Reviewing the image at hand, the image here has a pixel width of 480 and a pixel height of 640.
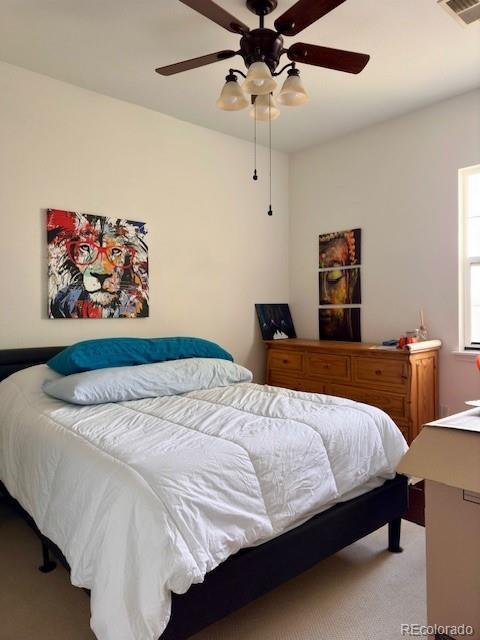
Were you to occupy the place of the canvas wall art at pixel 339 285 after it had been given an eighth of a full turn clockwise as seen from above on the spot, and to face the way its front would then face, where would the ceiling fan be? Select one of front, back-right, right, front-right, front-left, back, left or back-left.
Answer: left

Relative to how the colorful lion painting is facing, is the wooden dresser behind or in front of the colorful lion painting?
in front

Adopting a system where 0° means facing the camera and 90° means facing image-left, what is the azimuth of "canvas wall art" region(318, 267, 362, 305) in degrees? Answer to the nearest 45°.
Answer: approximately 45°

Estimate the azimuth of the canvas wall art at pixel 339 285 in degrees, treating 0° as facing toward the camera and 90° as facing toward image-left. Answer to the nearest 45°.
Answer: approximately 45°

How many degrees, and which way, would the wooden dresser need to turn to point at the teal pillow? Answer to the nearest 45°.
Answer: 0° — it already faces it

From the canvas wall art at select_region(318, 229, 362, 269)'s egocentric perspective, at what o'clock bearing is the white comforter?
The white comforter is roughly at 11 o'clock from the canvas wall art.

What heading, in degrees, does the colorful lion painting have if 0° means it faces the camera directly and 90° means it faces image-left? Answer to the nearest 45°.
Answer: approximately 315°

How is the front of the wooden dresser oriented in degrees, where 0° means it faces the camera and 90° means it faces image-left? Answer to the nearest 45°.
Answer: approximately 45°

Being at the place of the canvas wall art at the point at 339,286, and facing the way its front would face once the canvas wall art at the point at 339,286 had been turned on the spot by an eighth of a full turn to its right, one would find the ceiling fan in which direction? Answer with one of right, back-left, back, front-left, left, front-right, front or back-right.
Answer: left

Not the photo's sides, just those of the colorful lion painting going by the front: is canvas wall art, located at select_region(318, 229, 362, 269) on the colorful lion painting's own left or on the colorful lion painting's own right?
on the colorful lion painting's own left

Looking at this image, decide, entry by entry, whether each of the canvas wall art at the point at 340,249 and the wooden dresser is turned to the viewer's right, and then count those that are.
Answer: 0

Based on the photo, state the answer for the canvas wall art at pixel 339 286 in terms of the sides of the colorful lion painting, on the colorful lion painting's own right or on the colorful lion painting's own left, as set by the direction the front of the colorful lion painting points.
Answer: on the colorful lion painting's own left
